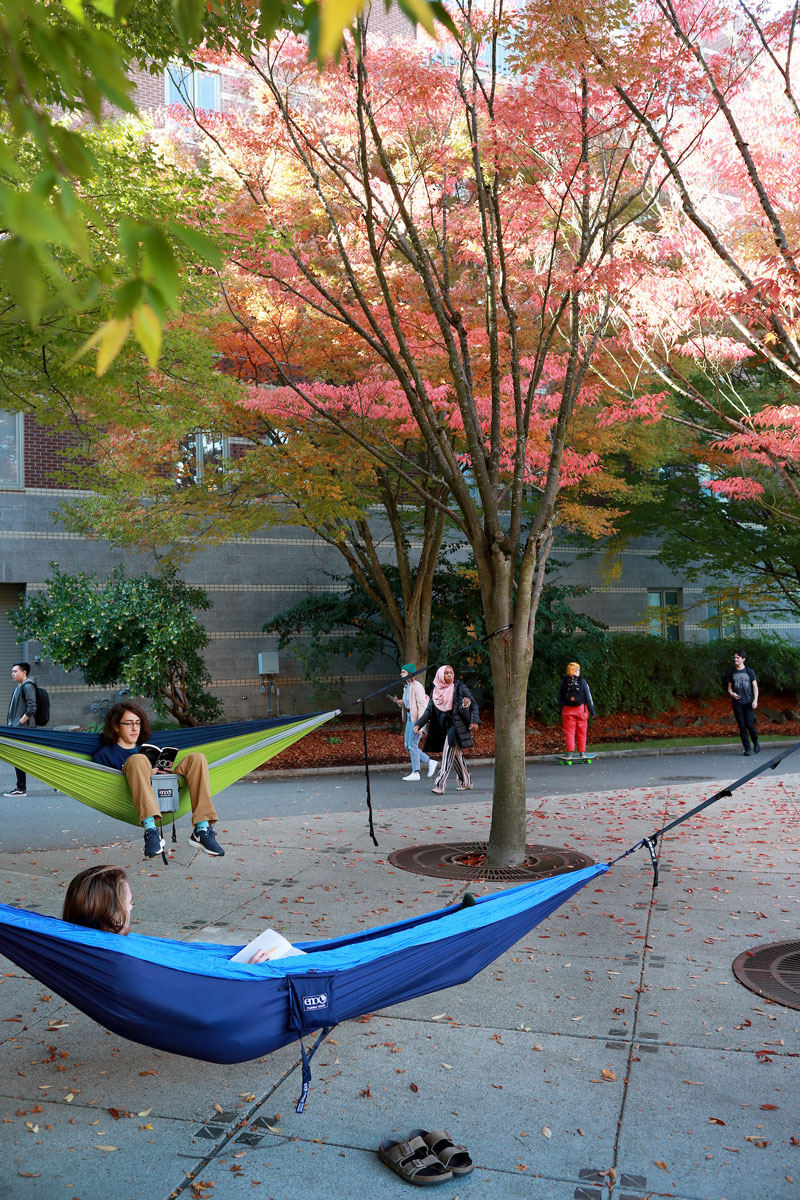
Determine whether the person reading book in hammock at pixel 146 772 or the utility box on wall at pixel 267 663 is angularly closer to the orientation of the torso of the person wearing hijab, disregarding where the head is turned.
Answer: the person reading book in hammock

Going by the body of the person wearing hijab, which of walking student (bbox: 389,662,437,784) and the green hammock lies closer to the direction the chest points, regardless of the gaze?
the green hammock

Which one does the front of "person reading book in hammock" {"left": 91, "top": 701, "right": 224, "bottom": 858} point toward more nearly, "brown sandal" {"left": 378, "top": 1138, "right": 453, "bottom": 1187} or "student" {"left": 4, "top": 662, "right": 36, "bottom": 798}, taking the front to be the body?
the brown sandal

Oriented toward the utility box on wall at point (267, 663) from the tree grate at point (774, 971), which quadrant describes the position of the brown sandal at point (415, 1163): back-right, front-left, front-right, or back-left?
back-left

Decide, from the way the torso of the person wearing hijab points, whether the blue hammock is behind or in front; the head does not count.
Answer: in front

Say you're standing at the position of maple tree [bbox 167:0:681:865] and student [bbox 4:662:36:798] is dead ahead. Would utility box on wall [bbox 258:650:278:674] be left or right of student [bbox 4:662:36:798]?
right

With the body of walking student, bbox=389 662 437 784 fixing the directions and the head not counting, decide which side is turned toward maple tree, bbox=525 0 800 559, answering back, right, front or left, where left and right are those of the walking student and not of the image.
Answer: left

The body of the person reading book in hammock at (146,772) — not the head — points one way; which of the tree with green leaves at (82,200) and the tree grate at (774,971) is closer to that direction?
the tree grate

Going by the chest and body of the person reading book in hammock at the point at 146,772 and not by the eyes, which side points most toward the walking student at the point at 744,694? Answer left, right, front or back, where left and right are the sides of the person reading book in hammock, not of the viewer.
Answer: left
